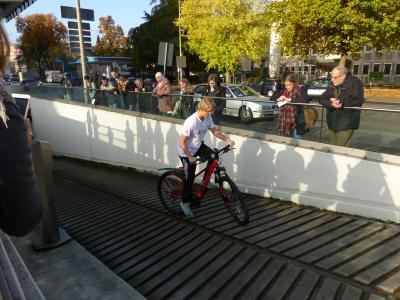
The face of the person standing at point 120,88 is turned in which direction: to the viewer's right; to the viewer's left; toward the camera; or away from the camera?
toward the camera

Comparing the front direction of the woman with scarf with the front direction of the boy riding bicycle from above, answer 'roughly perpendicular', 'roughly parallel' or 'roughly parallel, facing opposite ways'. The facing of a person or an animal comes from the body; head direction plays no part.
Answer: roughly perpendicular

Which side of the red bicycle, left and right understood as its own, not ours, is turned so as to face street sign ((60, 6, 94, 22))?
back

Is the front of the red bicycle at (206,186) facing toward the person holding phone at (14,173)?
no

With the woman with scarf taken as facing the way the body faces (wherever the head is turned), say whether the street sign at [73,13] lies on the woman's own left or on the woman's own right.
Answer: on the woman's own right

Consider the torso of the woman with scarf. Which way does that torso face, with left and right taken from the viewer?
facing the viewer and to the left of the viewer

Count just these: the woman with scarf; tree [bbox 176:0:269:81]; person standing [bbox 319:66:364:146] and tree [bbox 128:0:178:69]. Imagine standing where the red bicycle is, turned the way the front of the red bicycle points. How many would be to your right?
0

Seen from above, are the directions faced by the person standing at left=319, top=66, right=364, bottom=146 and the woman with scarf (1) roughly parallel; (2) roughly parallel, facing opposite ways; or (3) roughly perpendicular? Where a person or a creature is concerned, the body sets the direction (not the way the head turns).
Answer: roughly parallel

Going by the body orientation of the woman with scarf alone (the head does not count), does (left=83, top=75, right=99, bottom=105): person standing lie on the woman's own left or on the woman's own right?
on the woman's own right

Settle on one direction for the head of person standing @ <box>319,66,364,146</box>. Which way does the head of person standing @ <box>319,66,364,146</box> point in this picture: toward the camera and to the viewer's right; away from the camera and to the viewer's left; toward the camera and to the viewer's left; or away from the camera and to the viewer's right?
toward the camera and to the viewer's left

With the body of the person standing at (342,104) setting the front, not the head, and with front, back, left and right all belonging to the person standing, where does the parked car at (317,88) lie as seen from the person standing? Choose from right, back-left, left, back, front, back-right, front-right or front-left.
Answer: back-right

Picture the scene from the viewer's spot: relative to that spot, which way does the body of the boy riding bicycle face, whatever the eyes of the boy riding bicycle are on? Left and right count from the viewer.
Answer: facing the viewer and to the right of the viewer
